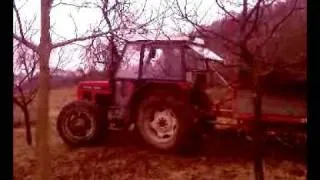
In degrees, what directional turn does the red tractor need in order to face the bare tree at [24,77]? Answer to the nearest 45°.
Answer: approximately 45° to its left

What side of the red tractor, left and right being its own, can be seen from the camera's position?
left

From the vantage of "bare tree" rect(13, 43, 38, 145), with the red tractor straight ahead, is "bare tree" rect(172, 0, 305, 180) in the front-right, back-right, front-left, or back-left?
front-right

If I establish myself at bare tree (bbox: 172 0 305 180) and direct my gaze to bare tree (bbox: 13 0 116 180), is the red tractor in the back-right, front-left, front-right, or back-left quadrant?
front-right

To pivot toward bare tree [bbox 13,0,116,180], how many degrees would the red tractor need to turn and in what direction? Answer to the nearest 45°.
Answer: approximately 45° to its left
